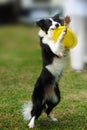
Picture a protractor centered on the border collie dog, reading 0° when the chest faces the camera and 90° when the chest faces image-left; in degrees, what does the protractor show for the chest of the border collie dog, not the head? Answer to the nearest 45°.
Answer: approximately 315°
